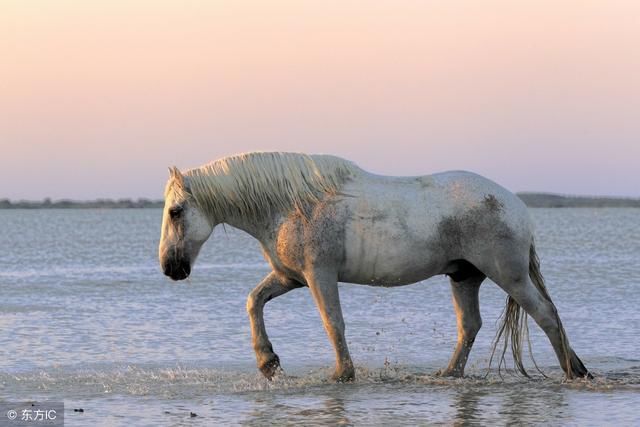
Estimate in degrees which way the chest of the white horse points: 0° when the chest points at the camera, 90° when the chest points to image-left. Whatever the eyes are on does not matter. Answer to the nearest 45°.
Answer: approximately 90°
